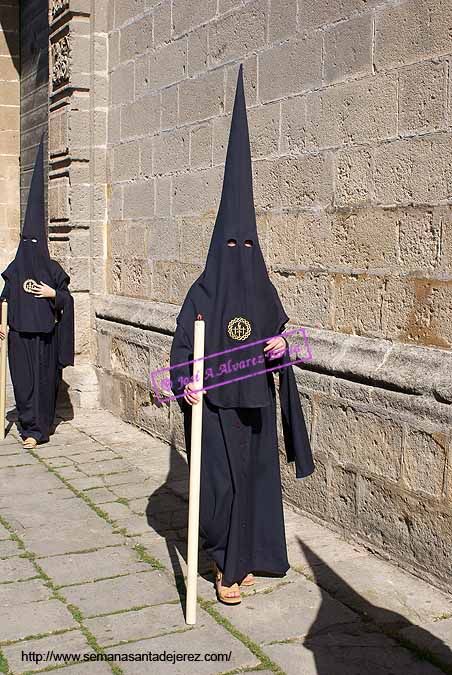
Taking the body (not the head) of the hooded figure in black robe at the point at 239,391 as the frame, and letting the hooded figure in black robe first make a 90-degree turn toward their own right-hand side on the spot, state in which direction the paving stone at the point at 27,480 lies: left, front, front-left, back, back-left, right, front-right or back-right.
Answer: front-right

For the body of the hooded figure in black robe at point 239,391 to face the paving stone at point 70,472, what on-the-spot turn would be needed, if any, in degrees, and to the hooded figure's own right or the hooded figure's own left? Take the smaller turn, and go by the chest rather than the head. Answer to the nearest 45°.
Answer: approximately 135° to the hooded figure's own right

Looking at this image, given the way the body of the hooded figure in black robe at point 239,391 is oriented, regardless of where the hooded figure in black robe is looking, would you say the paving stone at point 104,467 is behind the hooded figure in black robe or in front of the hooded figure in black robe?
behind

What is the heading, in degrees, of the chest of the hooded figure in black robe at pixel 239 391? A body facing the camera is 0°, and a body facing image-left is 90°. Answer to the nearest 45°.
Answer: approximately 0°

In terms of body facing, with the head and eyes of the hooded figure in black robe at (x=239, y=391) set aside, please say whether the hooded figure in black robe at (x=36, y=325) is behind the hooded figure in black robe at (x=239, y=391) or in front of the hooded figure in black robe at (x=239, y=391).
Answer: behind

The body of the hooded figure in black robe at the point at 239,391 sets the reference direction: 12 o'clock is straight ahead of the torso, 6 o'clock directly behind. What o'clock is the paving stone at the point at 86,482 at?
The paving stone is roughly at 5 o'clock from the hooded figure in black robe.

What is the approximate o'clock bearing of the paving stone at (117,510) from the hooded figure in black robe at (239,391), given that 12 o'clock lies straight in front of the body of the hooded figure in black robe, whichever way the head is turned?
The paving stone is roughly at 5 o'clock from the hooded figure in black robe.

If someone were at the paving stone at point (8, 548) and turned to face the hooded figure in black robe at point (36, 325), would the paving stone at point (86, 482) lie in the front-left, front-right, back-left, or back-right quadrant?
front-right

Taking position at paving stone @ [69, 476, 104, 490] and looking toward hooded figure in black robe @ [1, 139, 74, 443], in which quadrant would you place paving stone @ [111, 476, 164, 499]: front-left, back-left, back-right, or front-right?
back-right

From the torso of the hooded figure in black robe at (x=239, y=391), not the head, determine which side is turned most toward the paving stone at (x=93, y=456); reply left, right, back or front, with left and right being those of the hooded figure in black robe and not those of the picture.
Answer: back

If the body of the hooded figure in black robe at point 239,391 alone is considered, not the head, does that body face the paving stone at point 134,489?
no

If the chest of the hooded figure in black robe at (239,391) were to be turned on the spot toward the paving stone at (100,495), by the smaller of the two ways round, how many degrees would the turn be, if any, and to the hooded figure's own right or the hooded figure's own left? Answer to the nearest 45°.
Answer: approximately 135° to the hooded figure's own right

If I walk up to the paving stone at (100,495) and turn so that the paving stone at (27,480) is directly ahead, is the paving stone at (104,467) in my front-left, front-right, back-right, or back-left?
front-right

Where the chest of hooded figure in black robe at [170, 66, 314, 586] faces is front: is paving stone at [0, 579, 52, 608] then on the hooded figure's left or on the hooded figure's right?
on the hooded figure's right

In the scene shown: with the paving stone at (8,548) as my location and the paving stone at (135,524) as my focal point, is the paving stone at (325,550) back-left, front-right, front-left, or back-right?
front-right

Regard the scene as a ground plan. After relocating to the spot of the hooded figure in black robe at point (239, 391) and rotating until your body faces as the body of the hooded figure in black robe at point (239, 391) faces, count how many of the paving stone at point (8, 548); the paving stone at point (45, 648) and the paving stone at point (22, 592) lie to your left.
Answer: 0

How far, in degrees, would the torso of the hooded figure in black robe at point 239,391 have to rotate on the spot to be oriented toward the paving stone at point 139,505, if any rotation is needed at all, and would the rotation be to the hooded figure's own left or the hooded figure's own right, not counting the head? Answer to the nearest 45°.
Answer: approximately 135° to the hooded figure's own right

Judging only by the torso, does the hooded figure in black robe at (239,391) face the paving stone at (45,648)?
no

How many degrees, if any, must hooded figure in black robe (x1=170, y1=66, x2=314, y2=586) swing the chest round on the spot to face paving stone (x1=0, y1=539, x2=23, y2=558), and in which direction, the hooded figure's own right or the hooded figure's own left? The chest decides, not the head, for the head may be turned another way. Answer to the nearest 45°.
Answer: approximately 135° to the hooded figure's own right
